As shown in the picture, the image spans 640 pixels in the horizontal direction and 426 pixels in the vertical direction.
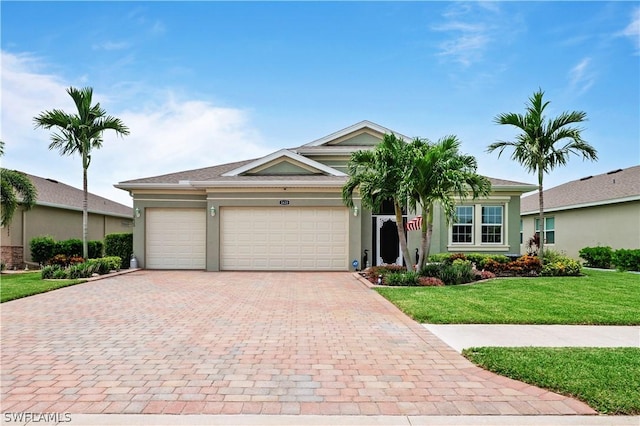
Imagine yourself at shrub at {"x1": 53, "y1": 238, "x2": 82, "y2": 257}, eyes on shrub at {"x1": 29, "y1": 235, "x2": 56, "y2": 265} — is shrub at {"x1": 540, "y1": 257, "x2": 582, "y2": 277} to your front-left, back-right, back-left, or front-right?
back-left

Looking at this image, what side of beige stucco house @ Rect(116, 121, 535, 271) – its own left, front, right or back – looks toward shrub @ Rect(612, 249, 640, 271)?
left

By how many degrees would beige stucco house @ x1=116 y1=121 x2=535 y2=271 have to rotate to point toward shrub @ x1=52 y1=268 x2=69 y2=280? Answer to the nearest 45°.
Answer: approximately 45° to its right

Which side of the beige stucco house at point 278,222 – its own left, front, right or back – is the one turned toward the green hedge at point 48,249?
right

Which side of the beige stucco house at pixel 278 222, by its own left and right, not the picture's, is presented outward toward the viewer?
front

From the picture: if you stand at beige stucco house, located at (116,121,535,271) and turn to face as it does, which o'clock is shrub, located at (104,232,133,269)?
The shrub is roughly at 3 o'clock from the beige stucco house.

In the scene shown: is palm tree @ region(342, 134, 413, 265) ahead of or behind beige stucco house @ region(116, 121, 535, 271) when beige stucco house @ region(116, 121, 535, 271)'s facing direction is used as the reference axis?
ahead

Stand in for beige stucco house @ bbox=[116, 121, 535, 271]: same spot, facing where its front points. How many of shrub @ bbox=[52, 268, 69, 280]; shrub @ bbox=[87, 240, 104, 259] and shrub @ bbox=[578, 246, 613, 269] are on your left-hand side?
1

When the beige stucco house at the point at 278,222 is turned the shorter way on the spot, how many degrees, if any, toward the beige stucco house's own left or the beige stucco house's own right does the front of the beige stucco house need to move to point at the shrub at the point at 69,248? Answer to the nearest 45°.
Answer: approximately 90° to the beige stucco house's own right

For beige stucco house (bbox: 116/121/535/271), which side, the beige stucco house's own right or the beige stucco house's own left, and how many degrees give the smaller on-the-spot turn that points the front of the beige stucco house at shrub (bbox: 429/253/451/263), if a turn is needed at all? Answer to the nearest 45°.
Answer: approximately 90° to the beige stucco house's own left

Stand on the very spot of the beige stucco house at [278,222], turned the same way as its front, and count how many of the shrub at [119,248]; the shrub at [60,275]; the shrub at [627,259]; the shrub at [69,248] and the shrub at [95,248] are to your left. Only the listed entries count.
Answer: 1

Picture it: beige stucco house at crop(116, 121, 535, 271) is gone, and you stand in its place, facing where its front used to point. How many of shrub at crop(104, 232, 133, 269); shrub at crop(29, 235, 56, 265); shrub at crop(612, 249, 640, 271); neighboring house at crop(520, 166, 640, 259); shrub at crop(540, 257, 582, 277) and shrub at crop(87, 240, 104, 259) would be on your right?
3

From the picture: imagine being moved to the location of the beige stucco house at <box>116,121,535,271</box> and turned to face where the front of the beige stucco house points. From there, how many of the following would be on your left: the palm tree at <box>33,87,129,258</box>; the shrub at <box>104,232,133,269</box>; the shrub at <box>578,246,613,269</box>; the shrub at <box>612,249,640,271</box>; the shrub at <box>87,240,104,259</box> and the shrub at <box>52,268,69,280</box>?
2

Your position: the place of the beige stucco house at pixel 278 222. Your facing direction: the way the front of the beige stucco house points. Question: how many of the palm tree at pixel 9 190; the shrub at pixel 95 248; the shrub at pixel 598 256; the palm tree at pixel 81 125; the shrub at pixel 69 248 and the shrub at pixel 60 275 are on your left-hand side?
1

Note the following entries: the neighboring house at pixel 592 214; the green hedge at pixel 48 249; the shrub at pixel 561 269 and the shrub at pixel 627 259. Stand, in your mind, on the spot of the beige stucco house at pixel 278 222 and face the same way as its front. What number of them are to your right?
1

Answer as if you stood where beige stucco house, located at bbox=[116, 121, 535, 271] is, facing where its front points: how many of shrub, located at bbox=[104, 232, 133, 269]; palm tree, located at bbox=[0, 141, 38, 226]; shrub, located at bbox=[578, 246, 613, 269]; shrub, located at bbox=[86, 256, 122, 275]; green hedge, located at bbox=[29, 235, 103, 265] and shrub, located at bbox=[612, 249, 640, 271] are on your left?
2
